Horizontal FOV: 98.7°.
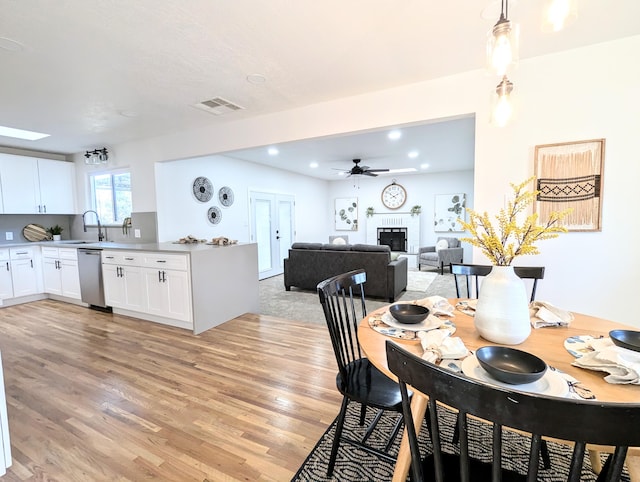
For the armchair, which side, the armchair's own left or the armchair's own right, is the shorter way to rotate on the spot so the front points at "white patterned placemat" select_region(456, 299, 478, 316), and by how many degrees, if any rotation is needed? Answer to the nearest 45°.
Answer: approximately 45° to the armchair's own left

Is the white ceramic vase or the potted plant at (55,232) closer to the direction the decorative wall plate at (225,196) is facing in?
the white ceramic vase

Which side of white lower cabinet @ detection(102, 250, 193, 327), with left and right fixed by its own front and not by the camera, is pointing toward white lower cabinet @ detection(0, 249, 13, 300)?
right

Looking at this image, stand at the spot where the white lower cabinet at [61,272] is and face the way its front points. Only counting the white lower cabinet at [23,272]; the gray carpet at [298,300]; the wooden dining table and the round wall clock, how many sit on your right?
1

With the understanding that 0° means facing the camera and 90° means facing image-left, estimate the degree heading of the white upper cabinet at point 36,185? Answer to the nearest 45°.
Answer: approximately 315°

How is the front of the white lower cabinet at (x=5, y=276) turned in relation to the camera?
facing the viewer

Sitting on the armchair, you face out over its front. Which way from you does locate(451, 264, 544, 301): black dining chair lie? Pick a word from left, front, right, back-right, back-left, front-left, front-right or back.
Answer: front-left

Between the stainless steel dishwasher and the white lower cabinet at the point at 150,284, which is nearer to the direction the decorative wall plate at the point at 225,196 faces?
the white lower cabinet

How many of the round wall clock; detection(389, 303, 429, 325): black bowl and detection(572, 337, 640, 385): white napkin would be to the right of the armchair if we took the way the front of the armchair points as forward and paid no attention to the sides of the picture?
1

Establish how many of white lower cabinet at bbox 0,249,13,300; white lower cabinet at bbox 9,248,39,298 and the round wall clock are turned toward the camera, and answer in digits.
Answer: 3

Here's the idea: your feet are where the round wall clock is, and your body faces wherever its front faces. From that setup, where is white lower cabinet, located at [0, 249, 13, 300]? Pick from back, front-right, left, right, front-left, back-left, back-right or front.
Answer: front-right

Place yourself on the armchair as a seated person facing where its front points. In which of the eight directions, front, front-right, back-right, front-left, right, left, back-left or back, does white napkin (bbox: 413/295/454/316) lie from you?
front-left

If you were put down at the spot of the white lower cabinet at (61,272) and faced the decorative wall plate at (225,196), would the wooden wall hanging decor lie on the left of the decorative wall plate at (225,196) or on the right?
right

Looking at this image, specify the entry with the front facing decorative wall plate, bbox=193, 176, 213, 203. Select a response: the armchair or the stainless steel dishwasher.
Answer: the armchair

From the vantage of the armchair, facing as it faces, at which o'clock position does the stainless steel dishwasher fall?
The stainless steel dishwasher is roughly at 12 o'clock from the armchair.

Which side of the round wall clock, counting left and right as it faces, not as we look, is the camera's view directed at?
front

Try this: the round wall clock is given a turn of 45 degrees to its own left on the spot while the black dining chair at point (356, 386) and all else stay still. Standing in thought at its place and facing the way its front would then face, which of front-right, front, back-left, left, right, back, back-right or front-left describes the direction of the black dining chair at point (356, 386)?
front-right

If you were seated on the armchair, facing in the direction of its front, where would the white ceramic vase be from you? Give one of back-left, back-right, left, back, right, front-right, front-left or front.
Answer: front-left

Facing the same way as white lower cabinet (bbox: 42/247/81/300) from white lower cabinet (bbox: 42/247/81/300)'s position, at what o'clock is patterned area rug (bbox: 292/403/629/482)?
The patterned area rug is roughly at 10 o'clock from the white lower cabinet.
